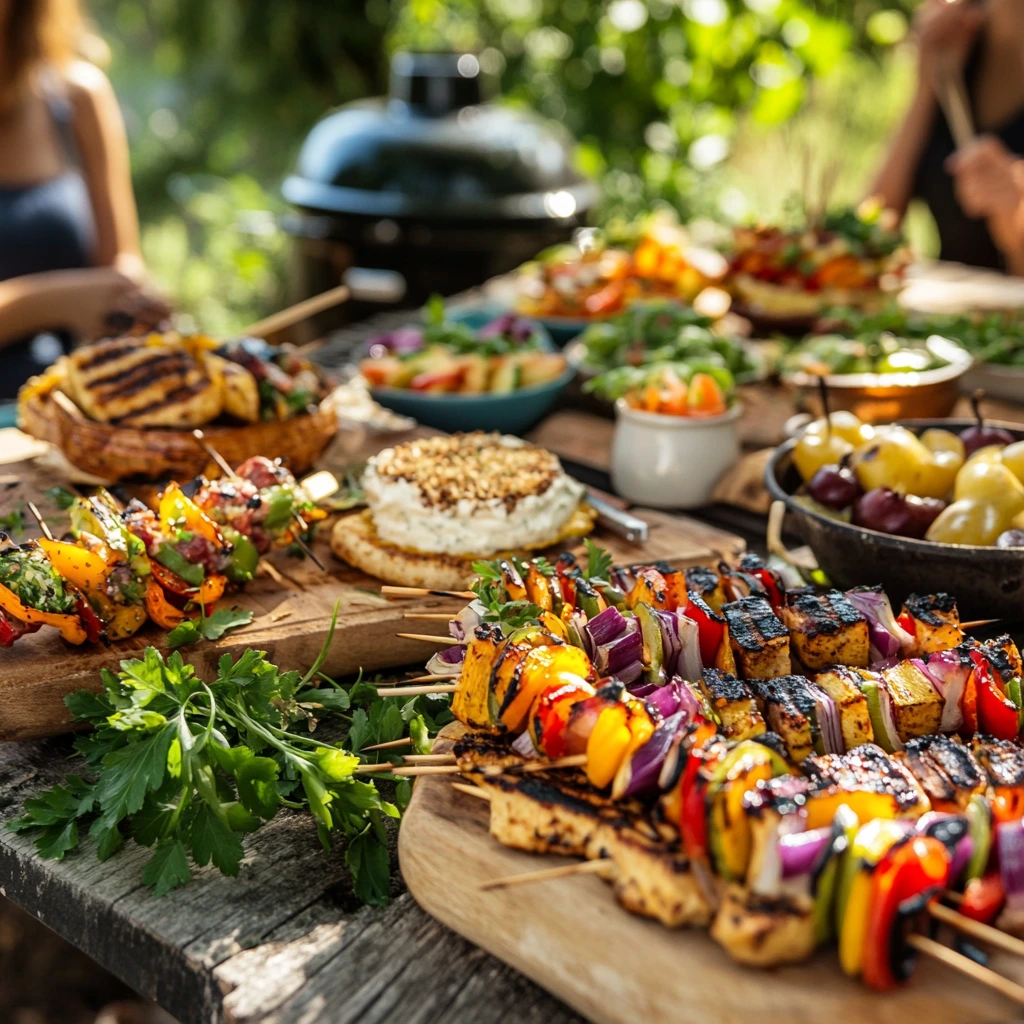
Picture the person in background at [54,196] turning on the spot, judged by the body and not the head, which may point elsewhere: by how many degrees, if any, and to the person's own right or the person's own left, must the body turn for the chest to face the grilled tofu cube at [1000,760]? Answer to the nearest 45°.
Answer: approximately 45° to the person's own right

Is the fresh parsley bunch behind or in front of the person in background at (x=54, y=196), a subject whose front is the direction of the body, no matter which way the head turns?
in front

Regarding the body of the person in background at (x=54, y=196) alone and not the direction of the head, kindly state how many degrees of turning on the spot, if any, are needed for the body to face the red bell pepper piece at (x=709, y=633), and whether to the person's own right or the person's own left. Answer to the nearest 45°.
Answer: approximately 45° to the person's own right

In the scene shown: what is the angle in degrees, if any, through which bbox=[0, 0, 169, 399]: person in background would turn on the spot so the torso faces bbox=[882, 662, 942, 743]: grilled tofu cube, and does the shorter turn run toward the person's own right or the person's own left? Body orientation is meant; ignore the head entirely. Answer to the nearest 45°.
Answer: approximately 45° to the person's own right

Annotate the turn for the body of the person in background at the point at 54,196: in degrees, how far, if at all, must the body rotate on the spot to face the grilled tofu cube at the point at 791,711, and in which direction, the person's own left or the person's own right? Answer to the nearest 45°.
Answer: approximately 45° to the person's own right

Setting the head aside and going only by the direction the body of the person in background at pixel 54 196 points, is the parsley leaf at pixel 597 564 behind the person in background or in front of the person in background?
in front

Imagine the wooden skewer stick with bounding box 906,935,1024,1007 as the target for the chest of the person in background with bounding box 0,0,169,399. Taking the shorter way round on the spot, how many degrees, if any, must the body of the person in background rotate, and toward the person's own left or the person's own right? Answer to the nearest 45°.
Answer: approximately 45° to the person's own right

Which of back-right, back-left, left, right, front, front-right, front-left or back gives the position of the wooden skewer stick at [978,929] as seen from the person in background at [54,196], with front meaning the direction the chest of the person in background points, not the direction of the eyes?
front-right

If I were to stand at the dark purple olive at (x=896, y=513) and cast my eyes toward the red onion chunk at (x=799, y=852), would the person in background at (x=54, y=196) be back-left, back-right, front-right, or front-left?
back-right

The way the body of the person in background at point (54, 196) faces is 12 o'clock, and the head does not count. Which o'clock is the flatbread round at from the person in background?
The flatbread round is roughly at 1 o'clock from the person in background.

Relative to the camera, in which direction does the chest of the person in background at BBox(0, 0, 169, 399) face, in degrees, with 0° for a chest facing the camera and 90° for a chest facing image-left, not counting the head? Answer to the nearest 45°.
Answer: approximately 315°
